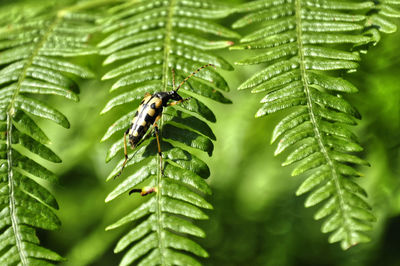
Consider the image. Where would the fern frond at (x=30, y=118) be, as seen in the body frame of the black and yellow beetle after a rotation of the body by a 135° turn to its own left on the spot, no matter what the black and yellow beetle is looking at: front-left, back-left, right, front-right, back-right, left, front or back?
front

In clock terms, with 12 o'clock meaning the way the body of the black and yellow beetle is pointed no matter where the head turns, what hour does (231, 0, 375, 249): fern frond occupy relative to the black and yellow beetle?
The fern frond is roughly at 2 o'clock from the black and yellow beetle.

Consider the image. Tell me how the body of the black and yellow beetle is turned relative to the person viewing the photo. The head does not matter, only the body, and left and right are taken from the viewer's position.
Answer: facing away from the viewer and to the right of the viewer

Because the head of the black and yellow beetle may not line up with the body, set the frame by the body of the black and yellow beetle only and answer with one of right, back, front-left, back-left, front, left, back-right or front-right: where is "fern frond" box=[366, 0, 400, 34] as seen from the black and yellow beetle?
front-right
